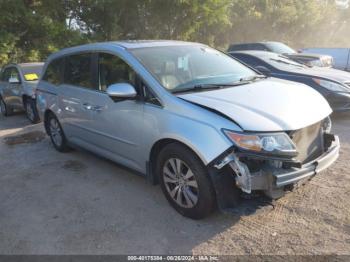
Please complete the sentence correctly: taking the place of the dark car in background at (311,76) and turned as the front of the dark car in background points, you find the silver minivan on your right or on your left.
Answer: on your right

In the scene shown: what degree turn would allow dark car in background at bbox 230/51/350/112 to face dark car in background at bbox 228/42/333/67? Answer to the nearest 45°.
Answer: approximately 135° to its left

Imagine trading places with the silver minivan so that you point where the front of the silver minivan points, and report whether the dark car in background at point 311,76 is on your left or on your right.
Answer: on your left

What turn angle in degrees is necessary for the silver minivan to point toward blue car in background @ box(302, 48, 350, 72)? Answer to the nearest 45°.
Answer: approximately 90° to its left

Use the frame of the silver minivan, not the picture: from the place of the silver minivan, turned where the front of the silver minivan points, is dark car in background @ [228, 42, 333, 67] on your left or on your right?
on your left
